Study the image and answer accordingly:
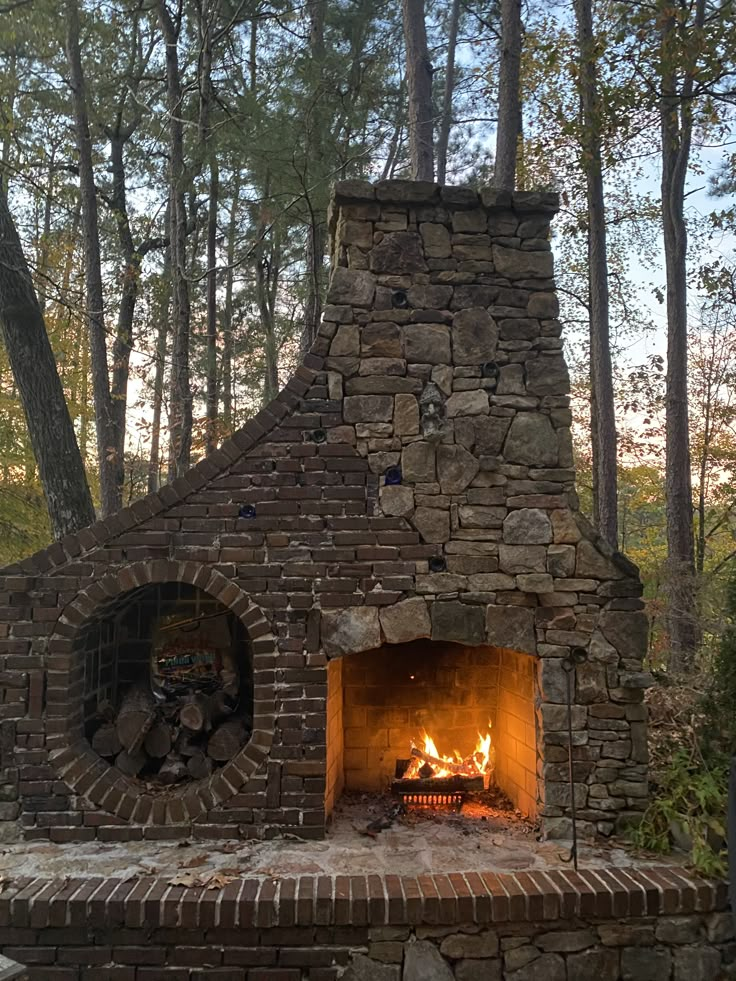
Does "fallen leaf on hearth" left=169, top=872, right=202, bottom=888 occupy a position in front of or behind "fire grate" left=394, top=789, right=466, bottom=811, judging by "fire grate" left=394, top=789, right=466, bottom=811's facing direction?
in front

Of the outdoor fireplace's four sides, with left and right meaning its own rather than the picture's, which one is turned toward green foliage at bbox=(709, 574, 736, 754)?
left

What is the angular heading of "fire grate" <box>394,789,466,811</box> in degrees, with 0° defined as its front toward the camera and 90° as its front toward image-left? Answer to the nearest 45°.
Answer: approximately 0°

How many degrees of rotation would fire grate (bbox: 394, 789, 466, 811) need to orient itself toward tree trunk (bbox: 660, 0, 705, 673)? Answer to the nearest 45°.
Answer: approximately 135° to its left

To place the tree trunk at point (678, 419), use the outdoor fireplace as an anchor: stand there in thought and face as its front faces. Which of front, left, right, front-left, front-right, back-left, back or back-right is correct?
back-left

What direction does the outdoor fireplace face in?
toward the camera
